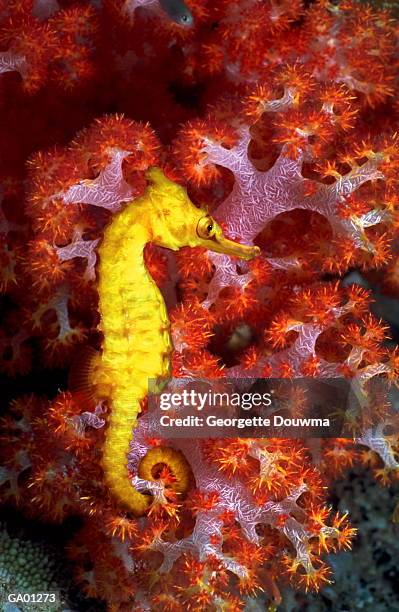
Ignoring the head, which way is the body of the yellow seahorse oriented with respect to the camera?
to the viewer's right
